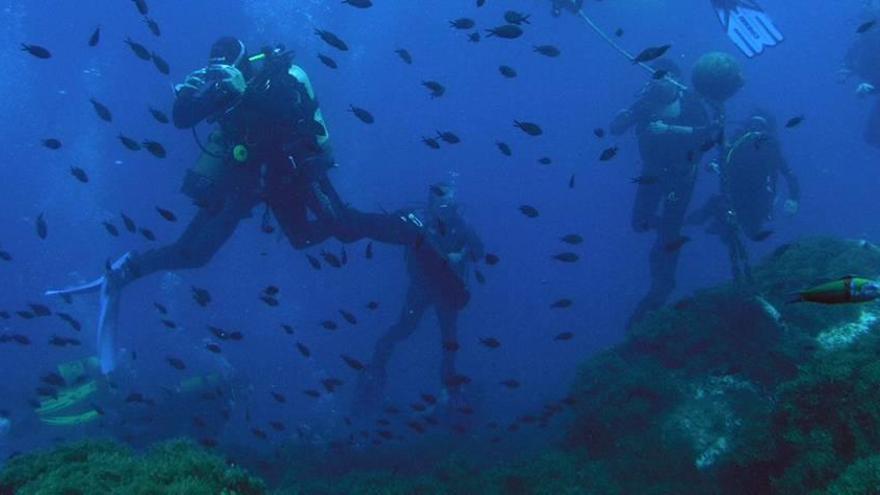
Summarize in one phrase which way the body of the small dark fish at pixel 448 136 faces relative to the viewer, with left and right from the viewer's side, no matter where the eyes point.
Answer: facing to the right of the viewer

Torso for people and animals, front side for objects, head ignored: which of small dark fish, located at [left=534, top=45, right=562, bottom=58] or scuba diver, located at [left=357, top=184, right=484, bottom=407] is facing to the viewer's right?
the small dark fish

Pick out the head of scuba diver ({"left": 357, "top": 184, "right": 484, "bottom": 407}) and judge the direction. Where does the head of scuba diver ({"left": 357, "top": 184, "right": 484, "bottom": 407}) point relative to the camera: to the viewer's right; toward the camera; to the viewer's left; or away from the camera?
toward the camera

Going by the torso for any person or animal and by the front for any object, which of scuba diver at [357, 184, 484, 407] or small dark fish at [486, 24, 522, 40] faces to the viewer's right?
the small dark fish

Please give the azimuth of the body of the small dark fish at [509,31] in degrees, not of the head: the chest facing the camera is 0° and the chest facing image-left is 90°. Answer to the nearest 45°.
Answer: approximately 270°
